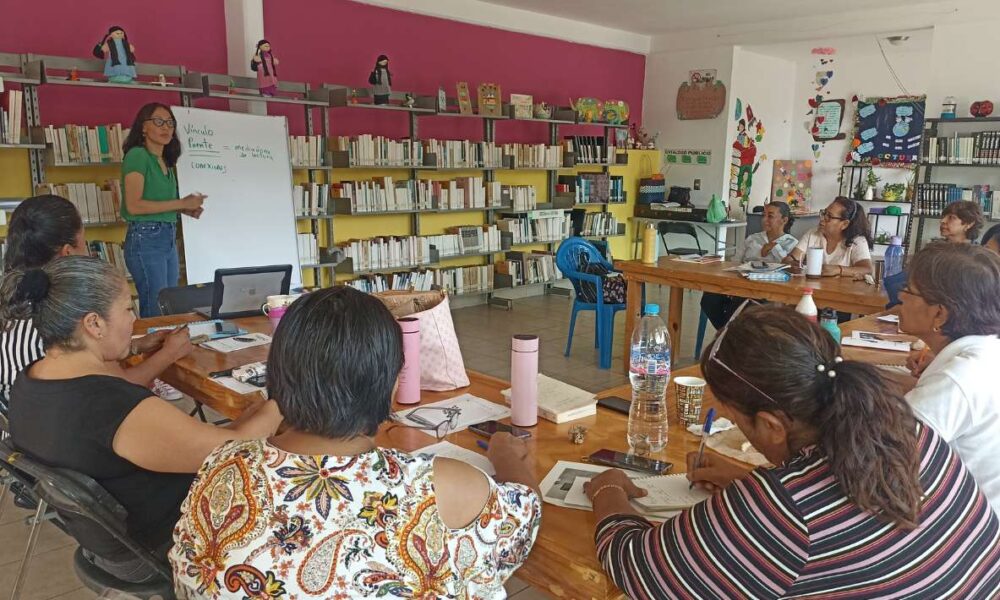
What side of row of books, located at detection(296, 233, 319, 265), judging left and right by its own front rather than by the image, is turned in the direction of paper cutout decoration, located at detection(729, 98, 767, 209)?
left

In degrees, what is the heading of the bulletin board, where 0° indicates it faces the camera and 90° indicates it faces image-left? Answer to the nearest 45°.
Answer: approximately 0°

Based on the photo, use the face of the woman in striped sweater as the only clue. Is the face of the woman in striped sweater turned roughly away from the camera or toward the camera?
away from the camera

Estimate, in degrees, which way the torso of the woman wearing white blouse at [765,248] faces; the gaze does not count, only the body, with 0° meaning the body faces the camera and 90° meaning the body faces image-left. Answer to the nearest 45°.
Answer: approximately 45°

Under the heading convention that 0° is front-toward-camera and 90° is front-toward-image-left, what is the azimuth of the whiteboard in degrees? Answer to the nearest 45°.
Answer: approximately 0°

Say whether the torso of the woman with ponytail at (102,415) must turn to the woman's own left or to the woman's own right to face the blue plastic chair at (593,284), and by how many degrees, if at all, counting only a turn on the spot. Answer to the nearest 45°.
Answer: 0° — they already face it

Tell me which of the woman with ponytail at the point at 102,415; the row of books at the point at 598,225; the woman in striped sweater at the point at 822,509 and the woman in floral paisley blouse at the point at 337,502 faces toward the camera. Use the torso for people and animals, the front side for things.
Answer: the row of books

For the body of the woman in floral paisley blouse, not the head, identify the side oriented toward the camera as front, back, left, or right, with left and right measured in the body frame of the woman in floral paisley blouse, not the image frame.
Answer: back

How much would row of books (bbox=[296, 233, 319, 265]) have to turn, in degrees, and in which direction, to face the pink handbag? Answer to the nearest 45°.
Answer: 0° — it already faces it
